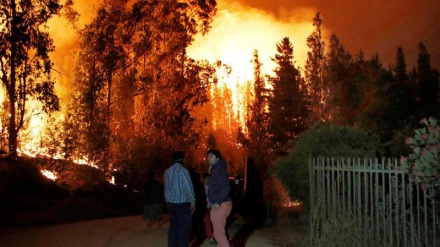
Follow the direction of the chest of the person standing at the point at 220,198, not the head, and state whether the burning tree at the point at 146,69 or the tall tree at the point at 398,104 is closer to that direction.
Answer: the burning tree

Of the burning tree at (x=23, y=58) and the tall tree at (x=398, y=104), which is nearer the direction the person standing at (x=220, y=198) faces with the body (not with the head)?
the burning tree

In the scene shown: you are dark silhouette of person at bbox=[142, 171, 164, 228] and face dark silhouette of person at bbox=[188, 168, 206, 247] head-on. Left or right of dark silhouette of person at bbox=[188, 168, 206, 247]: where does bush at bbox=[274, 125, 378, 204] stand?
left

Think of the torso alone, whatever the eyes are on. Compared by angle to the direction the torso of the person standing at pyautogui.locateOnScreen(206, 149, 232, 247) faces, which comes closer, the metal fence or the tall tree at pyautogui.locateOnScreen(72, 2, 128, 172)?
the tall tree

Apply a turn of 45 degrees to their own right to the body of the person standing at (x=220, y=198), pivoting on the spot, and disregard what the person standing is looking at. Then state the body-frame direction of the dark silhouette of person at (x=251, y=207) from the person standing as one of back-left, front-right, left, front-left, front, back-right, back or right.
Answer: front-right

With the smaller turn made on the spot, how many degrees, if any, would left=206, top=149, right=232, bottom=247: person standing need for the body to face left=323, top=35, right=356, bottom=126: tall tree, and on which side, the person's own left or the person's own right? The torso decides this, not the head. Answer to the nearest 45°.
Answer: approximately 90° to the person's own right
